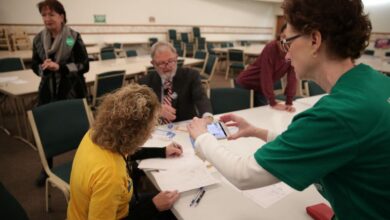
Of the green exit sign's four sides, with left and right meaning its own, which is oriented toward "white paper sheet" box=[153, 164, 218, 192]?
front

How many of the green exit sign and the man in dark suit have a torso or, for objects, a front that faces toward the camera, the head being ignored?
2

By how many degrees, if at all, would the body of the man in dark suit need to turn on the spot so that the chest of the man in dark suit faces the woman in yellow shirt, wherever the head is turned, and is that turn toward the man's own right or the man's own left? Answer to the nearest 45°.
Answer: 0° — they already face them

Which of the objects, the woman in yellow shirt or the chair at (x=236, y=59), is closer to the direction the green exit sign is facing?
the woman in yellow shirt

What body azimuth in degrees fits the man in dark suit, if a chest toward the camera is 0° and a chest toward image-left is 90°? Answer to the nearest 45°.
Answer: approximately 0°

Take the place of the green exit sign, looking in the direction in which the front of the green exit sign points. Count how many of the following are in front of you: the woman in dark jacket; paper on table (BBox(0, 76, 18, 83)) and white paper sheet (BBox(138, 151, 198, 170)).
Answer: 3

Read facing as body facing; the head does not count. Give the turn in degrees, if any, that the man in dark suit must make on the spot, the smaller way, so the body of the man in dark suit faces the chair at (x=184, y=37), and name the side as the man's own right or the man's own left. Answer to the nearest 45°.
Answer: approximately 180°

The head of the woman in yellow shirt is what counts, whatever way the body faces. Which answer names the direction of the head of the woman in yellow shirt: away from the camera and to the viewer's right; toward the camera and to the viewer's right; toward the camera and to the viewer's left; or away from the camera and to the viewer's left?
away from the camera and to the viewer's right

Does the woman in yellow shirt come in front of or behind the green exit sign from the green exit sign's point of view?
in front

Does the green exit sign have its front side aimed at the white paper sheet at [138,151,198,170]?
yes

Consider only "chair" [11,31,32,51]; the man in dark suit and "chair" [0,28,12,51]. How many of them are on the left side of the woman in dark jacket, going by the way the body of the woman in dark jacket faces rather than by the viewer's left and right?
1

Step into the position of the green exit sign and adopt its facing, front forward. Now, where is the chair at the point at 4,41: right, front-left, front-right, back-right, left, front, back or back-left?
front-right
